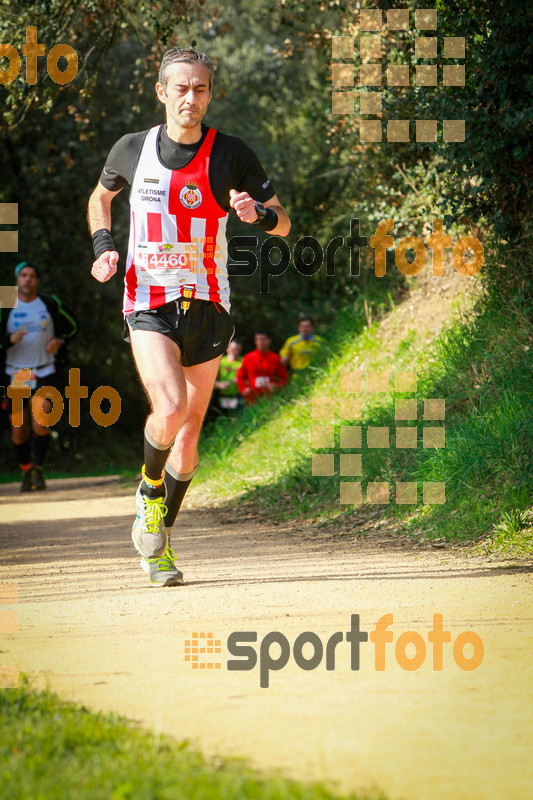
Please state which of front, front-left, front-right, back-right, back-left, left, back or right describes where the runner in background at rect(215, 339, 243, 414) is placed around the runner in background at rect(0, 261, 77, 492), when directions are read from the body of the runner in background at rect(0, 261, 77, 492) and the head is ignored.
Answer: back-left

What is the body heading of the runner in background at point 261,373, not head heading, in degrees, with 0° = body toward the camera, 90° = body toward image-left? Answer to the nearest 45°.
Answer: approximately 0°

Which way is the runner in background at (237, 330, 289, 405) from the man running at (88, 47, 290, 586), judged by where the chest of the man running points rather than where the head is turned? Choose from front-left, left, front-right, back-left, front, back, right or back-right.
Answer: back

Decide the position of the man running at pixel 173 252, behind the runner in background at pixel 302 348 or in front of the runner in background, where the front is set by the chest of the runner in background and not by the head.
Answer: in front

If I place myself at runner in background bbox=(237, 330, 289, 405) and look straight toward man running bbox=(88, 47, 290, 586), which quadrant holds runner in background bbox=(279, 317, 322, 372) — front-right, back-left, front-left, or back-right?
back-left

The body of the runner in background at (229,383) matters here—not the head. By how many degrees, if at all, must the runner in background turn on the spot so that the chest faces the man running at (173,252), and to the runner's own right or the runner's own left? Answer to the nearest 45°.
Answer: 0° — they already face them
